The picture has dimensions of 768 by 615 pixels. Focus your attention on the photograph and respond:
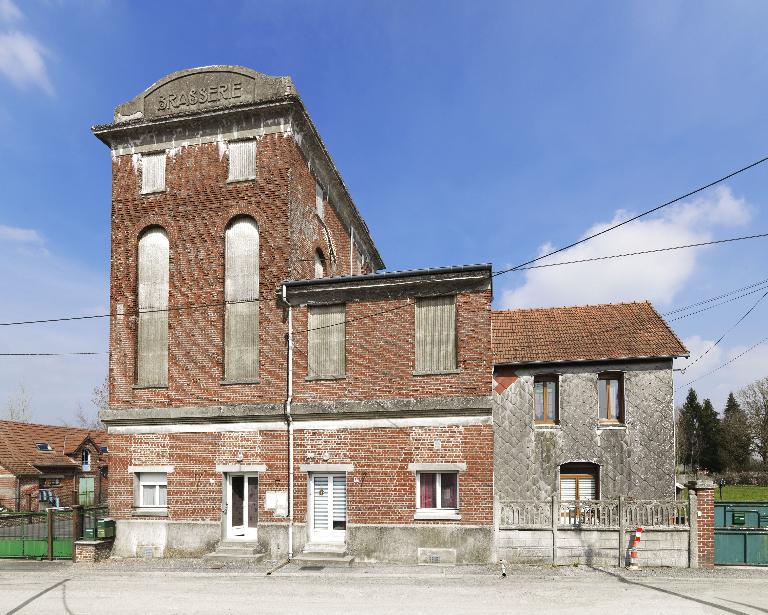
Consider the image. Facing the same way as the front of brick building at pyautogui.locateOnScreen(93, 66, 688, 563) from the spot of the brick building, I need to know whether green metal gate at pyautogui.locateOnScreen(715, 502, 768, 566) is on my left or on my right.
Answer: on my left

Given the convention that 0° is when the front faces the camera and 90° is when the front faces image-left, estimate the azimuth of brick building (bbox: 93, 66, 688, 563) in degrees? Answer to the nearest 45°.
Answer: approximately 0°
